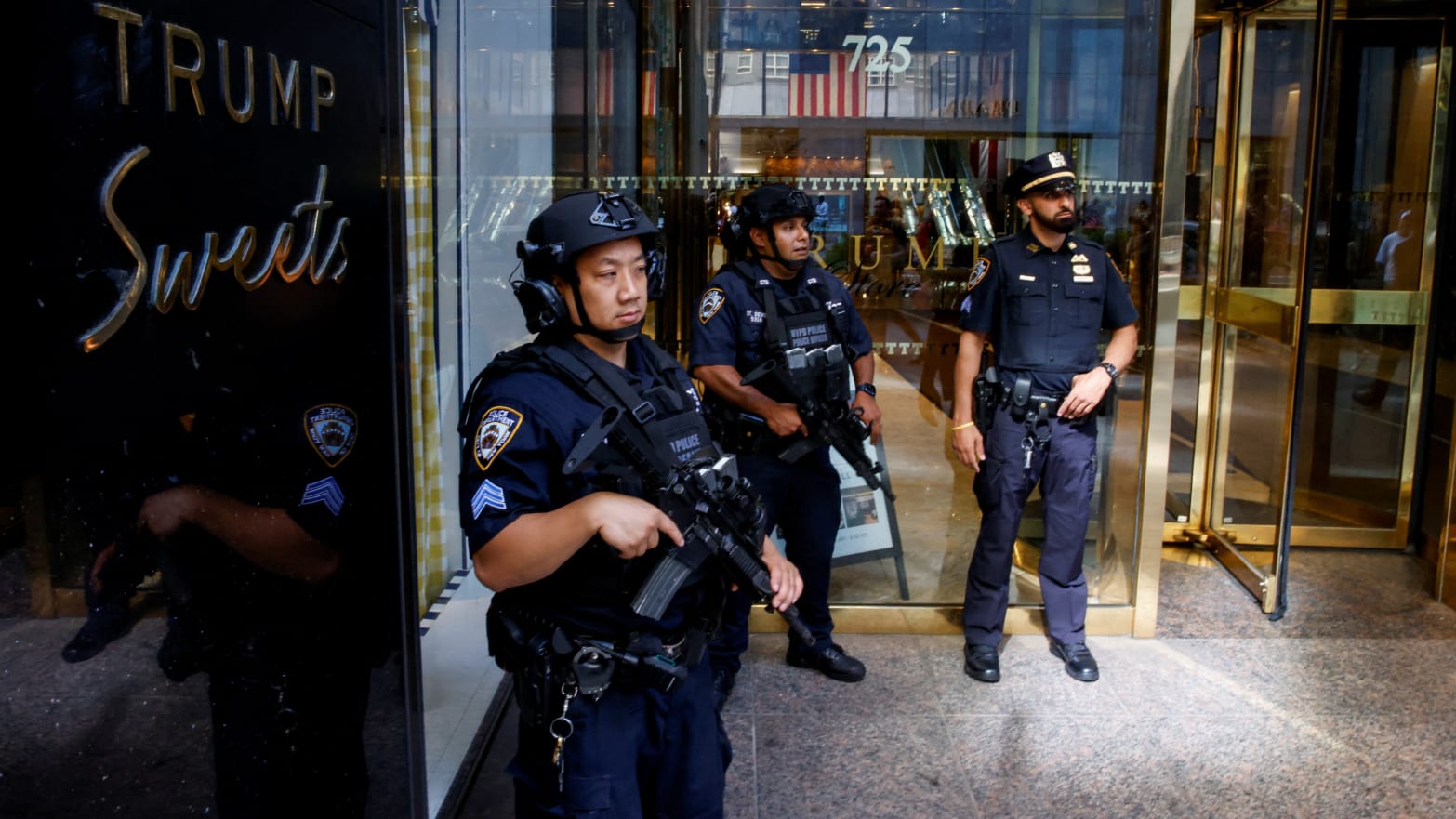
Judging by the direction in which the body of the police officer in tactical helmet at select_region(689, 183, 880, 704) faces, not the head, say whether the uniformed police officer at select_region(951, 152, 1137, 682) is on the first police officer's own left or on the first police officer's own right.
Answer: on the first police officer's own left

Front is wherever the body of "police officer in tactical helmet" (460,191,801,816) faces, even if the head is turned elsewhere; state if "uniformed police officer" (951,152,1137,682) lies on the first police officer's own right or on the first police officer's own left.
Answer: on the first police officer's own left

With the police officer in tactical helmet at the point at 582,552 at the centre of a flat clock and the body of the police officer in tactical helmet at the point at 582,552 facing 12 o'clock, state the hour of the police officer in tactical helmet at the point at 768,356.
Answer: the police officer in tactical helmet at the point at 768,356 is roughly at 8 o'clock from the police officer in tactical helmet at the point at 582,552.

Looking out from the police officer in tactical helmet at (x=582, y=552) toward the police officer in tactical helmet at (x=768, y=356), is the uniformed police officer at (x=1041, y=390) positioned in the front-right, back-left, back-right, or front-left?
front-right

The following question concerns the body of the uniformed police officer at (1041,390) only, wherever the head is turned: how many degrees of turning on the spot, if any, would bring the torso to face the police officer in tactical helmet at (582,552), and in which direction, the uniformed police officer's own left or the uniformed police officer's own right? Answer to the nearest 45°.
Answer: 0° — they already face them

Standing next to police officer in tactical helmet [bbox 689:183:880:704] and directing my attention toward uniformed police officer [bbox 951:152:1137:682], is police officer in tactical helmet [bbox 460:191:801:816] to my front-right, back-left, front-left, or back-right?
back-right

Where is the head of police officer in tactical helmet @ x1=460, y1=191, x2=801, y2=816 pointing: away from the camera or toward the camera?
toward the camera

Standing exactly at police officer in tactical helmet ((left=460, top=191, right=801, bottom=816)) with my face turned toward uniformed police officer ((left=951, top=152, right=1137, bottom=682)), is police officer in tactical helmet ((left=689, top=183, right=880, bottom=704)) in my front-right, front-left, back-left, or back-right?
front-left

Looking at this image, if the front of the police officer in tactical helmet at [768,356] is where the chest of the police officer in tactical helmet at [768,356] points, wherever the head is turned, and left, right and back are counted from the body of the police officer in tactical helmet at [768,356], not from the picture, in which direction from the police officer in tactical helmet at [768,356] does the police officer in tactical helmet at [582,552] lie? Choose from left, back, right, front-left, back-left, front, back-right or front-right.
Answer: front-right

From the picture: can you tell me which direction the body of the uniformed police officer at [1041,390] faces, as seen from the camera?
toward the camera

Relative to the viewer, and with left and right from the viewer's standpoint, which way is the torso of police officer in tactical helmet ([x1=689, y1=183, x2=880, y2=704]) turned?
facing the viewer and to the right of the viewer

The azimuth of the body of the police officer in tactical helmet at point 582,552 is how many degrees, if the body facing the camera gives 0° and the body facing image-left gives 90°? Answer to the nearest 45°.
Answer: approximately 315°

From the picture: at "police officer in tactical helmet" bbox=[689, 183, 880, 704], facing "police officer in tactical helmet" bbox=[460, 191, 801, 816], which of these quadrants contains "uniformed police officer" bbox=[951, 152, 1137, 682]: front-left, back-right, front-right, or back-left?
back-left

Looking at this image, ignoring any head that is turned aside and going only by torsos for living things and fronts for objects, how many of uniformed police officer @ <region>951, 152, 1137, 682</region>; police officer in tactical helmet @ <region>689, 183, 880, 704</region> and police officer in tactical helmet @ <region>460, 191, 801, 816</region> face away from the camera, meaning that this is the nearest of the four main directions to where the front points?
0
